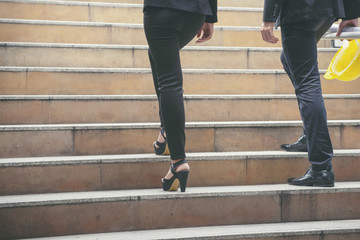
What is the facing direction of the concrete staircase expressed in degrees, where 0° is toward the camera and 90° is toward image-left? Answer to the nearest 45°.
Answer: approximately 0°
